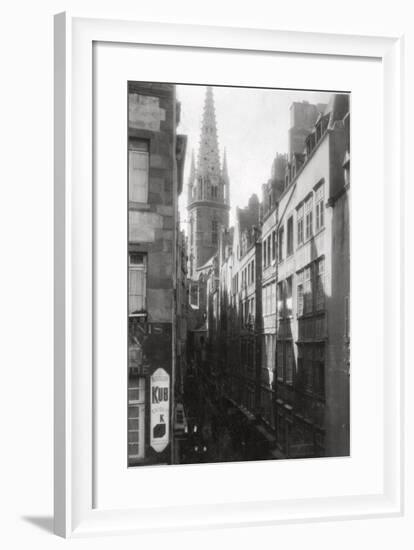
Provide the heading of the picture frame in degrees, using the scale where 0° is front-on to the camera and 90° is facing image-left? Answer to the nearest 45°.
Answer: approximately 315°
